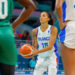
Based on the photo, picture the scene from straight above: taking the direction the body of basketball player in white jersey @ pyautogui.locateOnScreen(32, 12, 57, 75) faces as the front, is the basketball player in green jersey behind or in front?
in front

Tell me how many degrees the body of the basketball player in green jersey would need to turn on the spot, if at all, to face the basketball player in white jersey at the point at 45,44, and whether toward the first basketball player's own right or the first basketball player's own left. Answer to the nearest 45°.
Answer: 0° — they already face them

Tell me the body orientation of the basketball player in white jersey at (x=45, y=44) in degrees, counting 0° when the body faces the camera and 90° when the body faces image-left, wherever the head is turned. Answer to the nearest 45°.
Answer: approximately 45°

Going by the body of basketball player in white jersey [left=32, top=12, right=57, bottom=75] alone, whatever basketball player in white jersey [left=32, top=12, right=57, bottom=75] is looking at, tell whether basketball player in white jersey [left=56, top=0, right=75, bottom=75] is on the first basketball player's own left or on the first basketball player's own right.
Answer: on the first basketball player's own left
